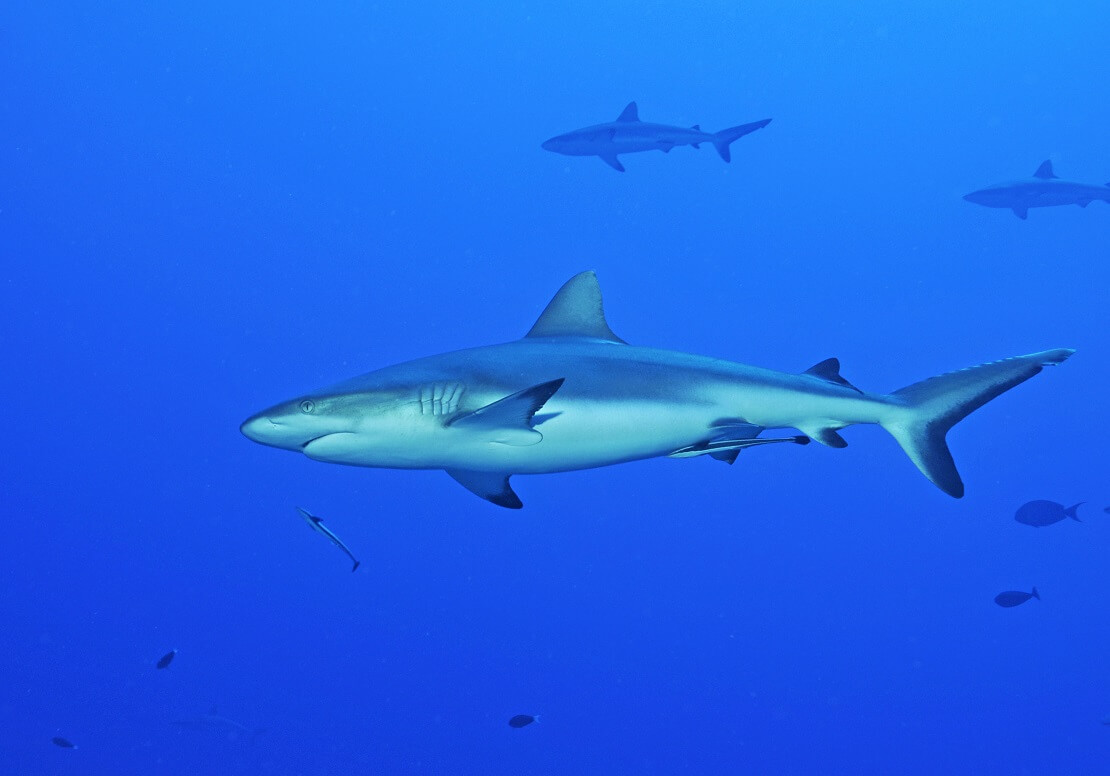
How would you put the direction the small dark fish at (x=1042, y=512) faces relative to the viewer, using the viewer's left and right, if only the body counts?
facing to the left of the viewer

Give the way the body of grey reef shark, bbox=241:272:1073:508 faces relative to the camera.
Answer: to the viewer's left

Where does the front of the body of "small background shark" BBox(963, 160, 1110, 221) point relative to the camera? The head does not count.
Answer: to the viewer's left

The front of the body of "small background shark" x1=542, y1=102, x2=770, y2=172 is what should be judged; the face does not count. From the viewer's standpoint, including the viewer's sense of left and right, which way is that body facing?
facing to the left of the viewer

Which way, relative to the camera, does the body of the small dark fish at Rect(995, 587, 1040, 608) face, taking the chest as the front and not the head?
to the viewer's left
